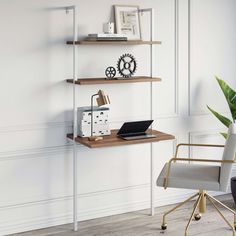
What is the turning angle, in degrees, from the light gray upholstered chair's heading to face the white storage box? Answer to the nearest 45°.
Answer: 0° — it already faces it

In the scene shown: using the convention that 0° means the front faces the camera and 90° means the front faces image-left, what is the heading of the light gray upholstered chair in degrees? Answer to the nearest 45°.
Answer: approximately 90°
